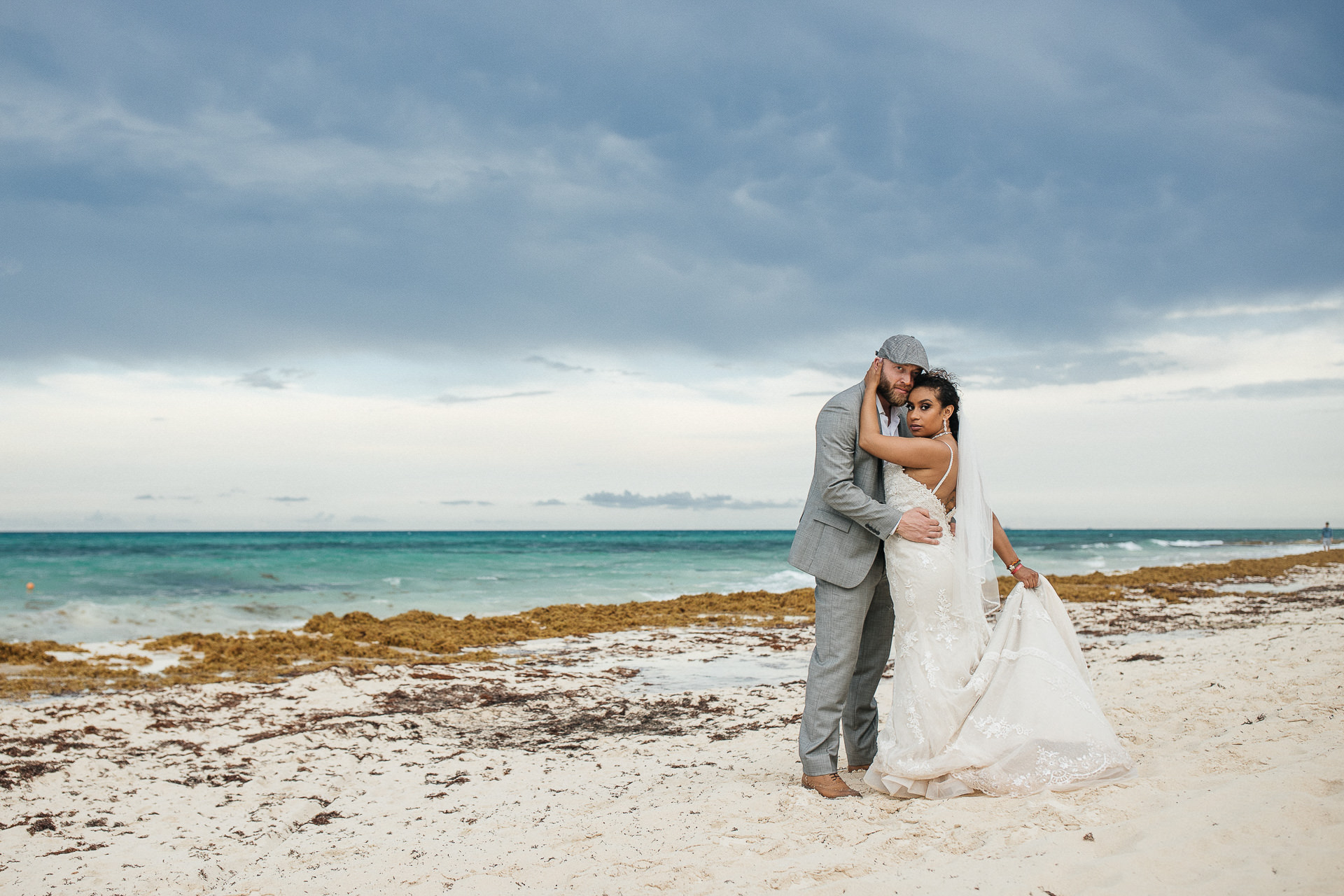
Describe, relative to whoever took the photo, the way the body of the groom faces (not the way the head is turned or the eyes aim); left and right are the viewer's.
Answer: facing to the right of the viewer

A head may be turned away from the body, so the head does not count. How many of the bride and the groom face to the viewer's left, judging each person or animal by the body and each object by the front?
1

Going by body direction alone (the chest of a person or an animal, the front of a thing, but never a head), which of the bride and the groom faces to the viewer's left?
the bride

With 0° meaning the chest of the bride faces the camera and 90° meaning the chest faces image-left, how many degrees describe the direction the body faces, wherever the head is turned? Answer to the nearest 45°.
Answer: approximately 90°

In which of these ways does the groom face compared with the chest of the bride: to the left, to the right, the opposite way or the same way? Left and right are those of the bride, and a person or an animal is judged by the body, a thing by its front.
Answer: the opposite way
